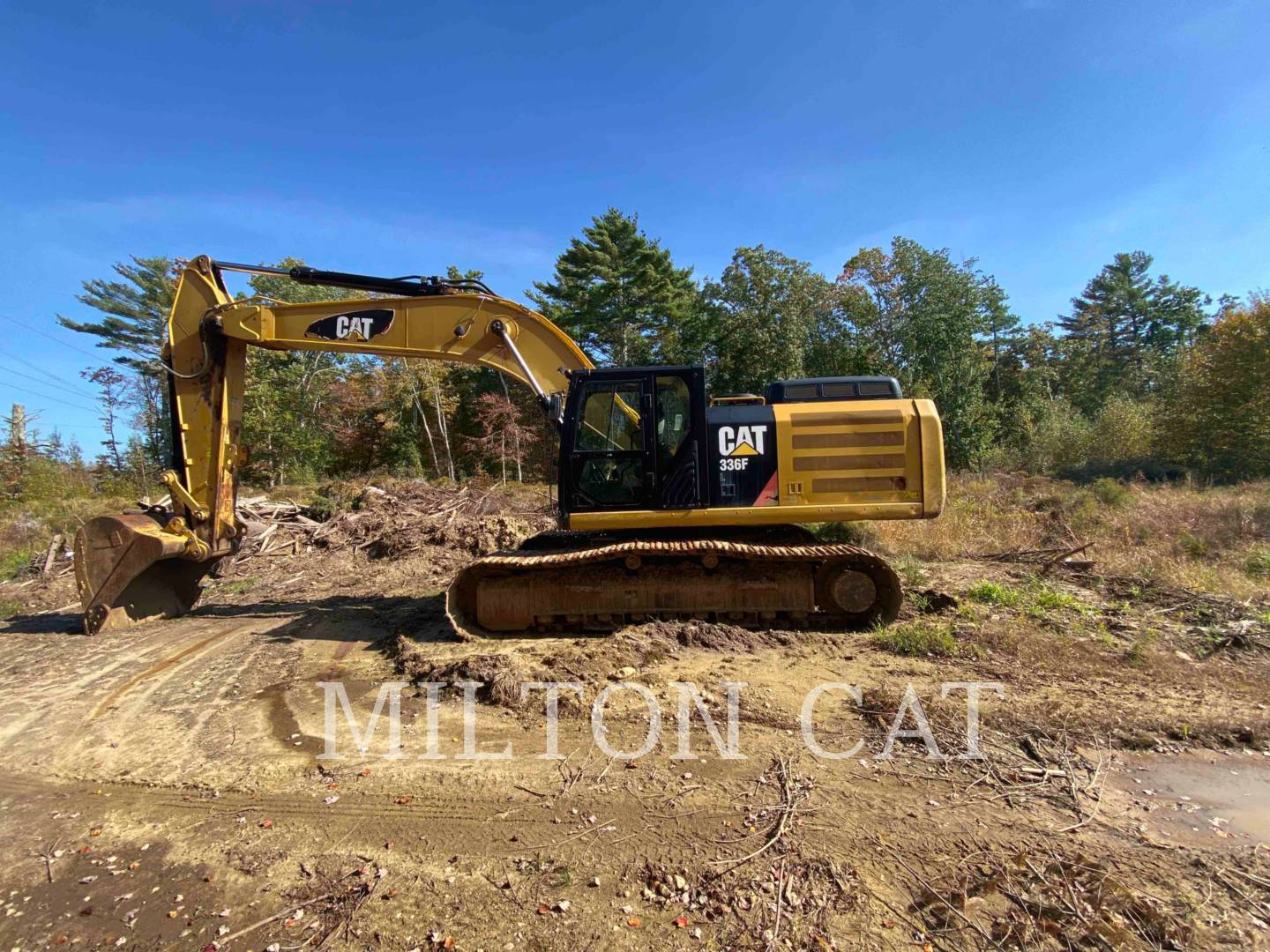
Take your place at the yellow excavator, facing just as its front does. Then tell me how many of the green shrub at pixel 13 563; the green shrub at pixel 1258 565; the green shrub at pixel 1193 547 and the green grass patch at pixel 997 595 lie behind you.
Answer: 3

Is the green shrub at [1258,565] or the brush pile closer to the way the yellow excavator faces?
the brush pile

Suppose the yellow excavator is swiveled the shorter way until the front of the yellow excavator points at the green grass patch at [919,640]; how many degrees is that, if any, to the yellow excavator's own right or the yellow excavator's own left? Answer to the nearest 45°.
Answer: approximately 135° to the yellow excavator's own left

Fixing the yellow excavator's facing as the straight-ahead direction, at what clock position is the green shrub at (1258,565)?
The green shrub is roughly at 6 o'clock from the yellow excavator.

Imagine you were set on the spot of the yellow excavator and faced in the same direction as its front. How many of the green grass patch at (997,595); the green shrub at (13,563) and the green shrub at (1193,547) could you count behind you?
2

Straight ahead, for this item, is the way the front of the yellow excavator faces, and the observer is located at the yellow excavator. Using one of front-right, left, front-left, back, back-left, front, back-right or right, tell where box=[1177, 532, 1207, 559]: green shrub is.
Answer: back

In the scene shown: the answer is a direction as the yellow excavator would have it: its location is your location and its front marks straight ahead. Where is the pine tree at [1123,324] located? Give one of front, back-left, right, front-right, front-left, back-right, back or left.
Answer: back-right

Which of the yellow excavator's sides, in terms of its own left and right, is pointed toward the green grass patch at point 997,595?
back

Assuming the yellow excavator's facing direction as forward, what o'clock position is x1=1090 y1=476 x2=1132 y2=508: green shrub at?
The green shrub is roughly at 5 o'clock from the yellow excavator.

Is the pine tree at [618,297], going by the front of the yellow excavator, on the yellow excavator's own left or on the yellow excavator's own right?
on the yellow excavator's own right

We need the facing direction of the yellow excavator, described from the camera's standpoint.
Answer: facing to the left of the viewer
